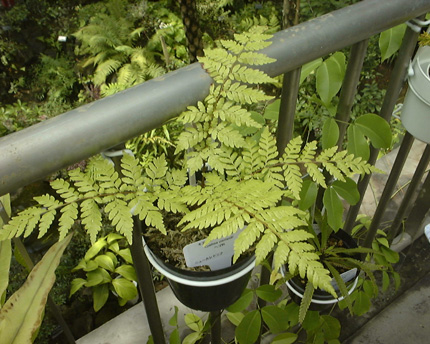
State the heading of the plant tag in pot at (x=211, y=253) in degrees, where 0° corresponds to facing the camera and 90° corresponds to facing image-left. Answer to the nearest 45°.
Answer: approximately 0°

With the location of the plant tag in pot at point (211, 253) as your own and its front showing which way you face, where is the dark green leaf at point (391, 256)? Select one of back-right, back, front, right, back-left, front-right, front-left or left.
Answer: back-left
